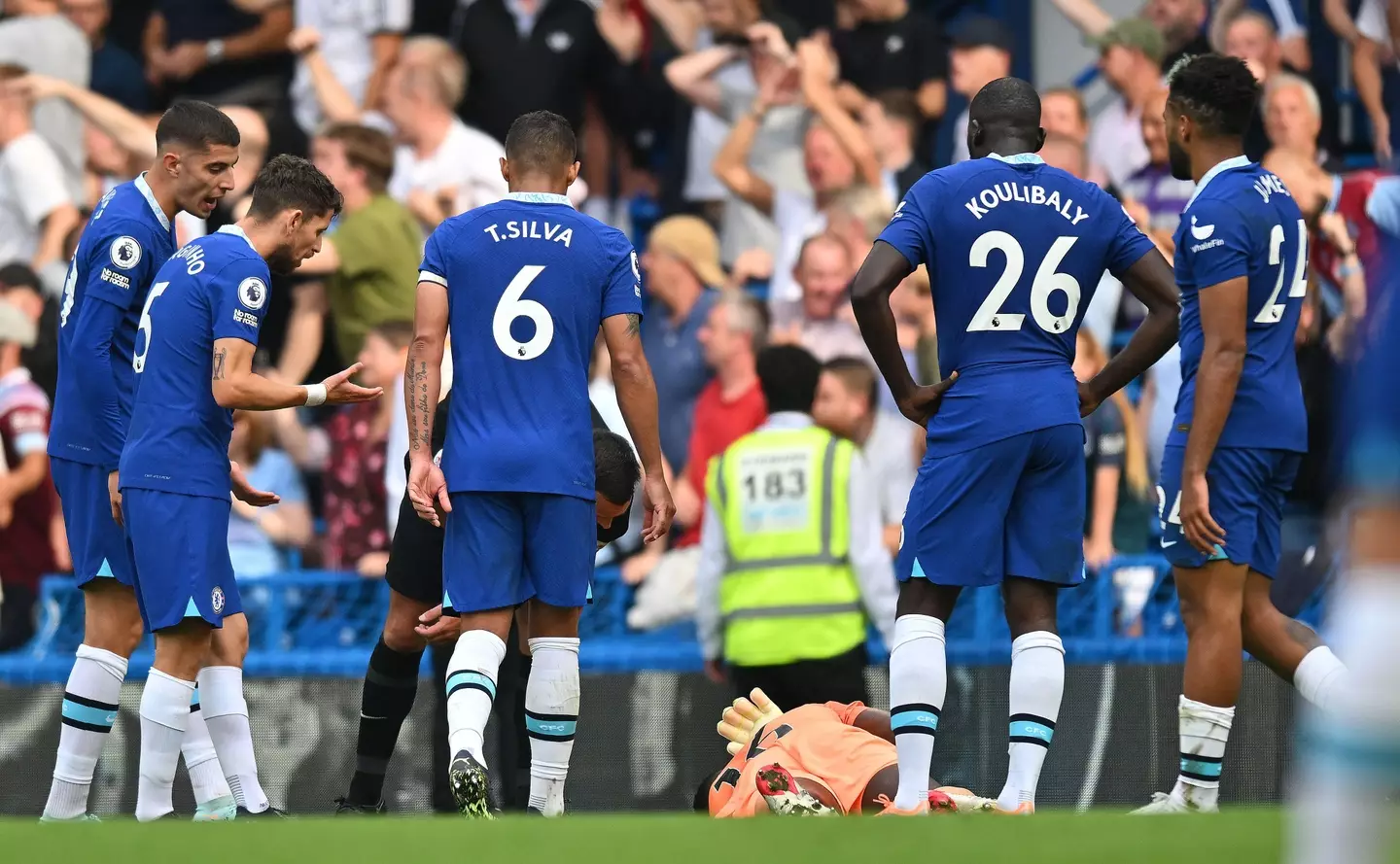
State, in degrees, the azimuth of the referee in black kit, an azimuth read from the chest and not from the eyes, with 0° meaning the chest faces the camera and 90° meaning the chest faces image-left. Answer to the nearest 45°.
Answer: approximately 315°

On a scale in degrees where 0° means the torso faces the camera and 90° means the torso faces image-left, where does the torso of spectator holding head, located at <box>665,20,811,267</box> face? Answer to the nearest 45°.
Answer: approximately 0°

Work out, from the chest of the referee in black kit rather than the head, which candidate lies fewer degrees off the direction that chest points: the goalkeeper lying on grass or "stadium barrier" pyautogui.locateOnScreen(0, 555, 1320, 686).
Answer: the goalkeeper lying on grass

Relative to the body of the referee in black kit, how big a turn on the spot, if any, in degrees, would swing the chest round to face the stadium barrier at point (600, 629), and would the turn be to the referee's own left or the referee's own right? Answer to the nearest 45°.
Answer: approximately 90° to the referee's own left

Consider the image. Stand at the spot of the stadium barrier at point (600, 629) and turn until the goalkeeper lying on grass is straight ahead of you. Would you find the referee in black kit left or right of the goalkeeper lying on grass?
right

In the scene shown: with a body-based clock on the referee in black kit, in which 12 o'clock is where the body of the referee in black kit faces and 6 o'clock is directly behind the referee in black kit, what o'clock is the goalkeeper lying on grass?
The goalkeeper lying on grass is roughly at 11 o'clock from the referee in black kit.
